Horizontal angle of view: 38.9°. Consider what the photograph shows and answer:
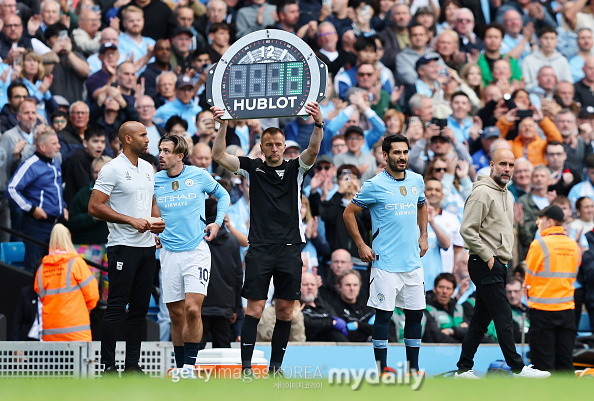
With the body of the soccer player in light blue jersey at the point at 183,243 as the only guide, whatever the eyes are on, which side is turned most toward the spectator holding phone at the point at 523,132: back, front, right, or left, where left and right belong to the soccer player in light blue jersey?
back

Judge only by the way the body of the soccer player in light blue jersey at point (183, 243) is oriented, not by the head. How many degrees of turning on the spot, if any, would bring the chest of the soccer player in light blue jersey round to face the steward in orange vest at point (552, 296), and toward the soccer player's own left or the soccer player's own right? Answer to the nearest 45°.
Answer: approximately 135° to the soccer player's own left

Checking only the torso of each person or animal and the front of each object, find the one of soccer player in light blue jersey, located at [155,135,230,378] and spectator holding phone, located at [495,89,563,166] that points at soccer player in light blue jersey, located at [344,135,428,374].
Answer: the spectator holding phone

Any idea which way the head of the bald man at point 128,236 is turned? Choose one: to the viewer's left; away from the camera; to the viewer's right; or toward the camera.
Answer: to the viewer's right

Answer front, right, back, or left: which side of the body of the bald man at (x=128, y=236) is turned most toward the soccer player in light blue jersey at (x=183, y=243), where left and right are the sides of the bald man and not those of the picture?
left

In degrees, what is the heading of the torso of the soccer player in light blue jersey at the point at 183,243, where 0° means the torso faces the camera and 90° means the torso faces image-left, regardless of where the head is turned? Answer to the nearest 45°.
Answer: approximately 45°

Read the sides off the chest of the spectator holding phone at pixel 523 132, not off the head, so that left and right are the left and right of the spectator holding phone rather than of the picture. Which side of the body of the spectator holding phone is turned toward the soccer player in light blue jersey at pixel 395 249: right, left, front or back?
front

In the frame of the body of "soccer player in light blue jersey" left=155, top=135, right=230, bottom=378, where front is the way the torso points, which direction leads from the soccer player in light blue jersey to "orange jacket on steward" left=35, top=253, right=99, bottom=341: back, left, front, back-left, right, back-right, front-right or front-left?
right

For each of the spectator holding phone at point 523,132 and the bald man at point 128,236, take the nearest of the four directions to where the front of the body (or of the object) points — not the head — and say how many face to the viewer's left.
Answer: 0

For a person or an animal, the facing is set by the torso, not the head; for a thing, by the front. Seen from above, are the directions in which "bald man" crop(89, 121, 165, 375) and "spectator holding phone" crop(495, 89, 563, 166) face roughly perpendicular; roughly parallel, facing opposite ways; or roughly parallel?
roughly perpendicular

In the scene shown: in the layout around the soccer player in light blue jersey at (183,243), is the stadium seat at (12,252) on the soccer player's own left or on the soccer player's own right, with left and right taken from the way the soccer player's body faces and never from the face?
on the soccer player's own right

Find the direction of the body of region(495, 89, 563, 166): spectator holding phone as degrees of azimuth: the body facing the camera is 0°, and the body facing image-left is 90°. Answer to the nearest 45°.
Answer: approximately 0°
